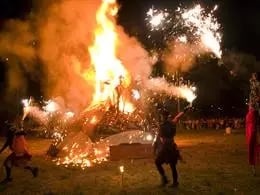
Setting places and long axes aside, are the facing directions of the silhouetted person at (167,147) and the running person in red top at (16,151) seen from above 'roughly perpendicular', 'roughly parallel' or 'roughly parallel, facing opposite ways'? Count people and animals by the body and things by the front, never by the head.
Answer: roughly perpendicular

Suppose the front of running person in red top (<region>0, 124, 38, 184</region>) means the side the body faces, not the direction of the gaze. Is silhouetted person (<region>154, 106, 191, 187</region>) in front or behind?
behind

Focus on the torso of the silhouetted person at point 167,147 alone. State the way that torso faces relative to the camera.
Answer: away from the camera

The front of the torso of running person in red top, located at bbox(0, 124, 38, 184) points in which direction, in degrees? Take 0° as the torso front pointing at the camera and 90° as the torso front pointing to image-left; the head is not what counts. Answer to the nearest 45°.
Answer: approximately 90°

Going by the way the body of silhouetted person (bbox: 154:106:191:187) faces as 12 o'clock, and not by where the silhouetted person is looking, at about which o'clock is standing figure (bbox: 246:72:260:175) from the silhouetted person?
The standing figure is roughly at 2 o'clock from the silhouetted person.

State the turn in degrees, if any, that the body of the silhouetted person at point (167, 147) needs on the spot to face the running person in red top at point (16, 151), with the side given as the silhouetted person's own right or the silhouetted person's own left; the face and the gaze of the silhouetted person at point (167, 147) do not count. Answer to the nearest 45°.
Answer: approximately 90° to the silhouetted person's own left

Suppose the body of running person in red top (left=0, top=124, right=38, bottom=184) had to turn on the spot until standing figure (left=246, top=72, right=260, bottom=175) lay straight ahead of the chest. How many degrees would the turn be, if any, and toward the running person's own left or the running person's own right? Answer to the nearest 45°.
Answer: approximately 180°
